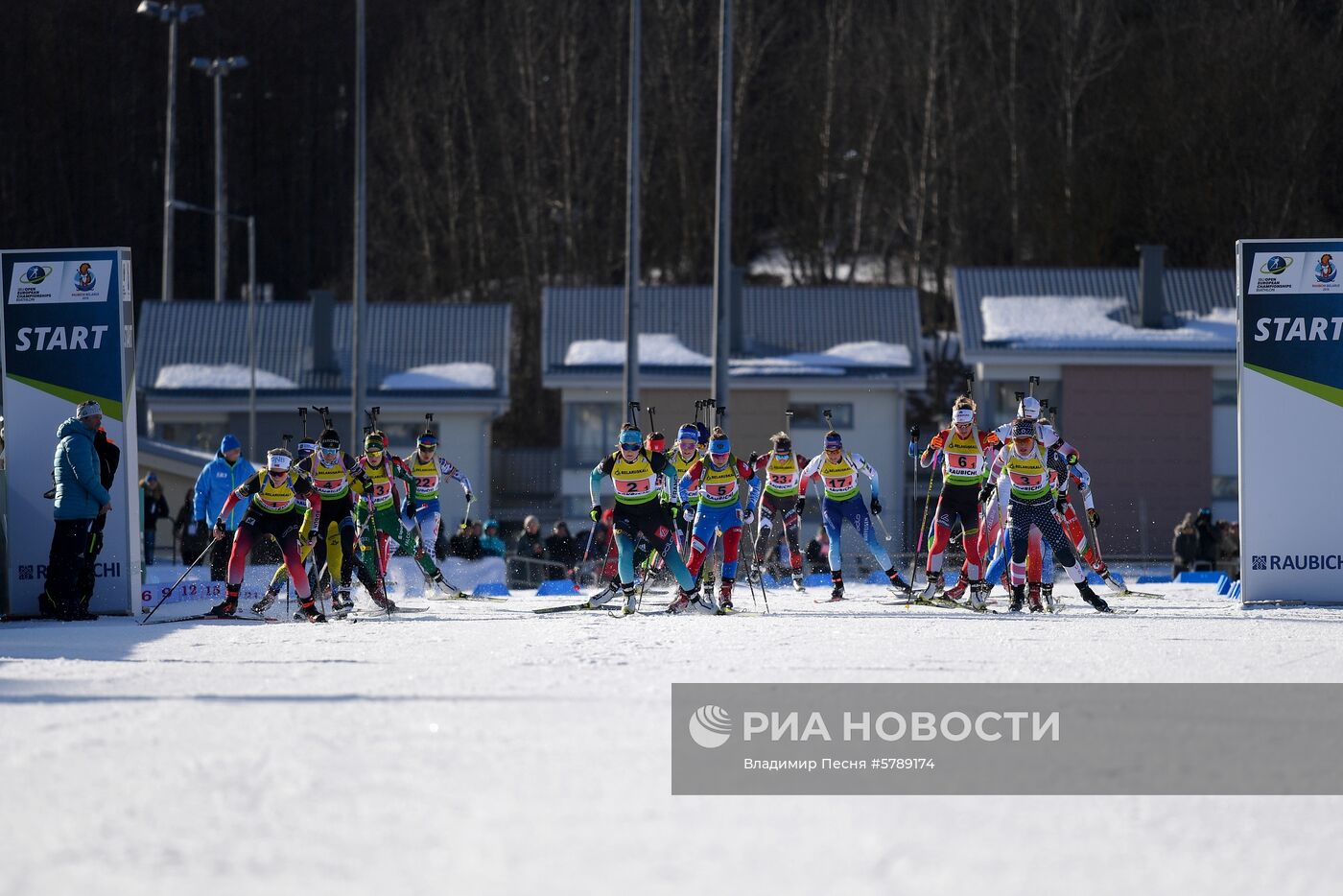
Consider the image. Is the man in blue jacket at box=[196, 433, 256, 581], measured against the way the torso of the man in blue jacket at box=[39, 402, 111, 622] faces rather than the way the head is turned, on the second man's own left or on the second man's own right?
on the second man's own left

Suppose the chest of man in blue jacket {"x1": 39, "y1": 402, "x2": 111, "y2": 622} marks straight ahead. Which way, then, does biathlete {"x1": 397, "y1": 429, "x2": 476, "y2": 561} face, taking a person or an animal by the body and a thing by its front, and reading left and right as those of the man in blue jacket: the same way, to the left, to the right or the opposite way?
to the right

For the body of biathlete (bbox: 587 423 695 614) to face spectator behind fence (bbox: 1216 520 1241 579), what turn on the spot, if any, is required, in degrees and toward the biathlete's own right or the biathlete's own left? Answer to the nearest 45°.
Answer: approximately 135° to the biathlete's own left

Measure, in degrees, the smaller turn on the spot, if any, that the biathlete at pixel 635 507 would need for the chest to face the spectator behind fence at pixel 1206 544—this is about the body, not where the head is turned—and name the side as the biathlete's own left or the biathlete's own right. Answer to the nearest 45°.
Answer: approximately 135° to the biathlete's own left

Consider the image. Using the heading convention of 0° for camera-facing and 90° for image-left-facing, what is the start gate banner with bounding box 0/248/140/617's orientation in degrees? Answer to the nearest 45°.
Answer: approximately 0°

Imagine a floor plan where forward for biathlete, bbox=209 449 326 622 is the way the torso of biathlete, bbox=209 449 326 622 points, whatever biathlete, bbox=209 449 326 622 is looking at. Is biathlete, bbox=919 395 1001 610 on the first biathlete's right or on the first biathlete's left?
on the first biathlete's left

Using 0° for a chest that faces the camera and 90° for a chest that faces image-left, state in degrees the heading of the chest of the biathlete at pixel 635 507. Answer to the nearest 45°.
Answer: approximately 0°

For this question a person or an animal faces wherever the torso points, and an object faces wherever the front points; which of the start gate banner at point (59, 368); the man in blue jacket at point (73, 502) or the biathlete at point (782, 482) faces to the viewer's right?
the man in blue jacket
